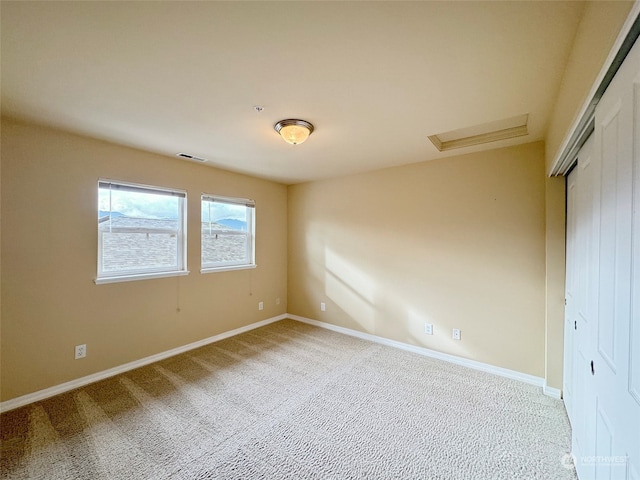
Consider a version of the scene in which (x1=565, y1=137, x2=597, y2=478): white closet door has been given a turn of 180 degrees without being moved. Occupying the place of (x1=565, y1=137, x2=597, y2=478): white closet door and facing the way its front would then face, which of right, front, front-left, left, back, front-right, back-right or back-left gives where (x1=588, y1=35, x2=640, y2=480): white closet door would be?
right

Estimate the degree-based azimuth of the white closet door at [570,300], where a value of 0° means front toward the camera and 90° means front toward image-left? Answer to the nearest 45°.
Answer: approximately 90°

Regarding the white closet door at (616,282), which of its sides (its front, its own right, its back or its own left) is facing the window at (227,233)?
front

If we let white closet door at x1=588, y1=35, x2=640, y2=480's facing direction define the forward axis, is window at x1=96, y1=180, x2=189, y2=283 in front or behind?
in front

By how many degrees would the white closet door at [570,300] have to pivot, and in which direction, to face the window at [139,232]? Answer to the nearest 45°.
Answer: approximately 45° to its left

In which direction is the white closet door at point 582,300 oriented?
to the viewer's left

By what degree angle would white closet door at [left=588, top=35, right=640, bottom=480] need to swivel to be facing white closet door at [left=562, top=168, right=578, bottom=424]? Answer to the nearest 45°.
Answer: approximately 90° to its right

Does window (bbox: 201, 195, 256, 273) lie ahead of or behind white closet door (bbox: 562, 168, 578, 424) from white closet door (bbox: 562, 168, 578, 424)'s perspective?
ahead

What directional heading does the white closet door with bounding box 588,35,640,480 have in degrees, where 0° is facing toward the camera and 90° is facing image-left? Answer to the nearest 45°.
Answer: approximately 90°

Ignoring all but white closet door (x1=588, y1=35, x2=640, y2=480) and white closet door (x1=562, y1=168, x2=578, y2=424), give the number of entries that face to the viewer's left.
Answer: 2

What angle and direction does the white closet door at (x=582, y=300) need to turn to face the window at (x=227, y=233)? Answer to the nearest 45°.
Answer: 0° — it already faces it
